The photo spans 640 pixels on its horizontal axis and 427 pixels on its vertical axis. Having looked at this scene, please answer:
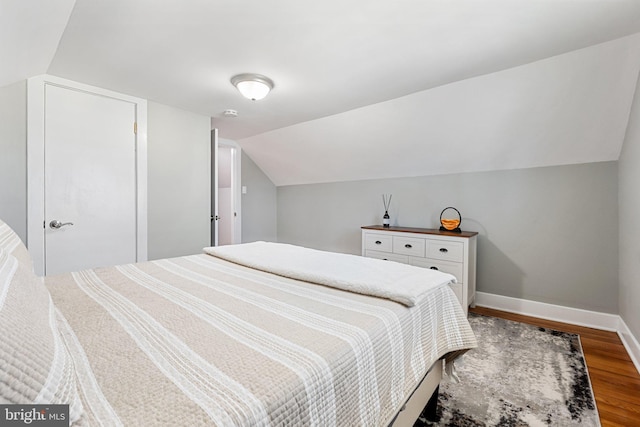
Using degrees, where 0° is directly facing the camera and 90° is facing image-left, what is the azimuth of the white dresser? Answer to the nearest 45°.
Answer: approximately 45°

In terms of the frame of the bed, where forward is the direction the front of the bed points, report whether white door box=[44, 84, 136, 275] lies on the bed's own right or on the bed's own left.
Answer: on the bed's own left

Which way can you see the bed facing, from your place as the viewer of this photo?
facing away from the viewer and to the right of the viewer
